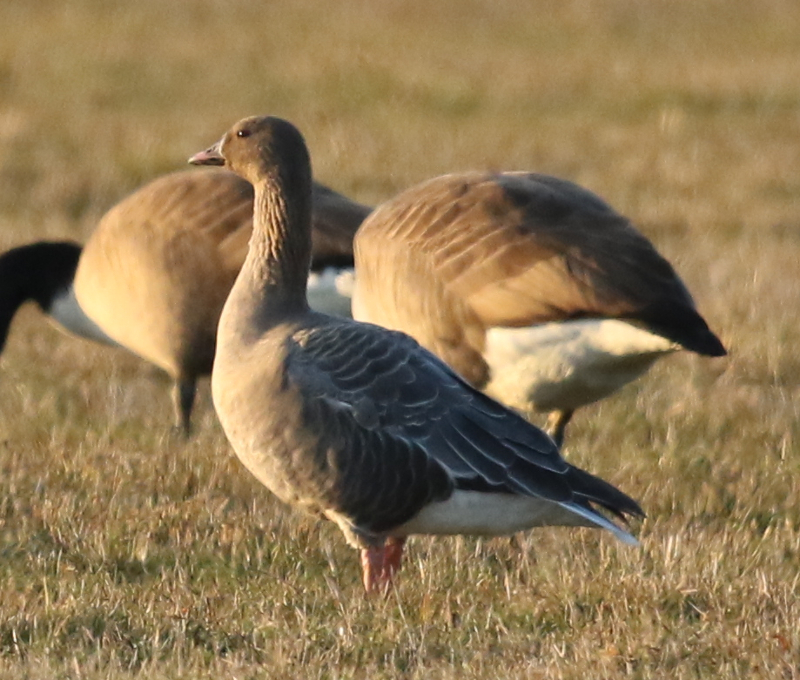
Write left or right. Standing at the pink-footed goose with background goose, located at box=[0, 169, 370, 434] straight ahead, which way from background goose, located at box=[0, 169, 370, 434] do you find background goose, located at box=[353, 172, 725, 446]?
right

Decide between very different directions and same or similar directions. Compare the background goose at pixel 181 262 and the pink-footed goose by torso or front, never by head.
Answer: same or similar directions

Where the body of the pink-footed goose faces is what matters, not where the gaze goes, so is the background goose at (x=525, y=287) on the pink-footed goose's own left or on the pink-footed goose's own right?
on the pink-footed goose's own right

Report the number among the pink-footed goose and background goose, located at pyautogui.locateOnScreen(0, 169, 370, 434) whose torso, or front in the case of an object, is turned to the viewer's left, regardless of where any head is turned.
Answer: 2

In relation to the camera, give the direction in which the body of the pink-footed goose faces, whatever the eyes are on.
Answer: to the viewer's left

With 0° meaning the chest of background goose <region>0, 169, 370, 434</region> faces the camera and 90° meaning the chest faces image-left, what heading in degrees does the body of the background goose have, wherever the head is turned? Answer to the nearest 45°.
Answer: approximately 90°

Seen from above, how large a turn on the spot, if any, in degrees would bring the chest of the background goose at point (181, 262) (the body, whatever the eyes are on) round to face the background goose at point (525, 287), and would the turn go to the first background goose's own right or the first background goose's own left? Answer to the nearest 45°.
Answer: approximately 135° to the first background goose's own left

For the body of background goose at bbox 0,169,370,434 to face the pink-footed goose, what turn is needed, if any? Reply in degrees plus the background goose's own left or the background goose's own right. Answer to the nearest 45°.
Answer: approximately 90° to the background goose's own left
